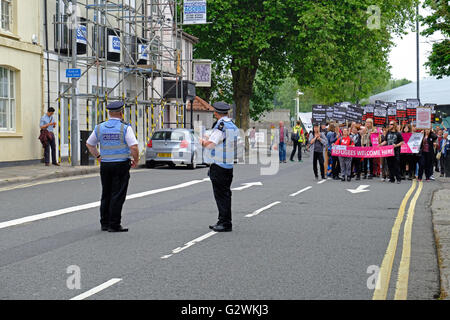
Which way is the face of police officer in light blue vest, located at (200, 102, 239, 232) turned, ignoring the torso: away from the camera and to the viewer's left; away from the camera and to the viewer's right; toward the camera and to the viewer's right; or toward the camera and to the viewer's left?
away from the camera and to the viewer's left

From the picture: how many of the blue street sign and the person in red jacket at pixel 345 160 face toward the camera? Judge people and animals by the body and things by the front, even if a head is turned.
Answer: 2

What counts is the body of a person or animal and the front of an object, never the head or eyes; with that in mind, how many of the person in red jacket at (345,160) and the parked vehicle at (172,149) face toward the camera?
1

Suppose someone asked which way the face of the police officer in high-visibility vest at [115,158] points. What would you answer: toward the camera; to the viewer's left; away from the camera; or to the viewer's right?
away from the camera

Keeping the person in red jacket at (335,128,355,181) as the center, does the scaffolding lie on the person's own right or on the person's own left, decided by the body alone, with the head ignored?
on the person's own right

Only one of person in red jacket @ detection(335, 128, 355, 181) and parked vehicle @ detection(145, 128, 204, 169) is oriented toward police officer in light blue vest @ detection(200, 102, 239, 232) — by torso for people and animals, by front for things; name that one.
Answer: the person in red jacket

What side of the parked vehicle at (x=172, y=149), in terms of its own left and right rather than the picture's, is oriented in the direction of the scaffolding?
left

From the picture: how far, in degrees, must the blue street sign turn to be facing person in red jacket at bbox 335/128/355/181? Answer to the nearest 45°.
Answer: approximately 90° to its left

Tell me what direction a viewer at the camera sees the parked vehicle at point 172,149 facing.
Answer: facing away from the viewer and to the right of the viewer

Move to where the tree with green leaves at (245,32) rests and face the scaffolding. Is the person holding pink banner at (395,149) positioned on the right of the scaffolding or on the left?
left

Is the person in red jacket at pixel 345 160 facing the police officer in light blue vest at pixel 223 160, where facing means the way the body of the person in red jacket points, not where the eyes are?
yes

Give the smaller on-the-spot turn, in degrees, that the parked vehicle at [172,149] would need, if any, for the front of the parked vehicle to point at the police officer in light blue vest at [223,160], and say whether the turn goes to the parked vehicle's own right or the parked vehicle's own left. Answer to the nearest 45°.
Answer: approximately 135° to the parked vehicle's own right
